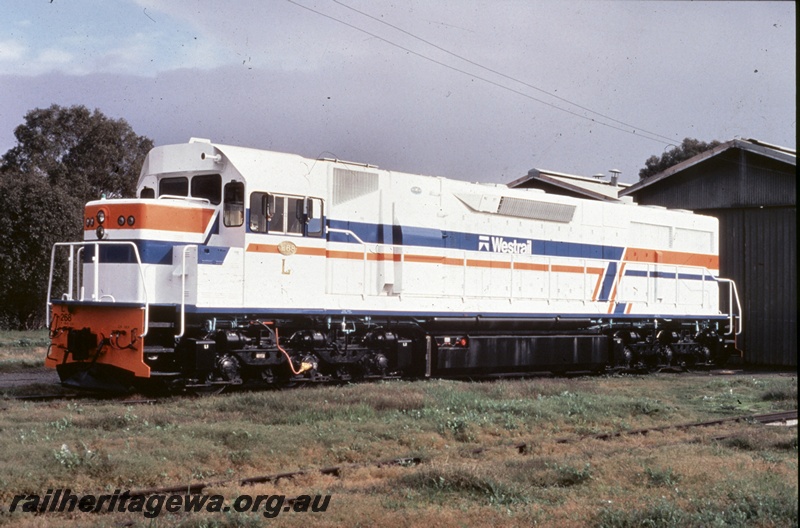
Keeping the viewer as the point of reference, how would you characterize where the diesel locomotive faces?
facing the viewer and to the left of the viewer

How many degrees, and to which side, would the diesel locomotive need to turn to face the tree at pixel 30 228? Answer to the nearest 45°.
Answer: approximately 90° to its right

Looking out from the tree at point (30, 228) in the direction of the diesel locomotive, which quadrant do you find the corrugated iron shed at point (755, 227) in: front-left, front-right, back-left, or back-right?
front-left

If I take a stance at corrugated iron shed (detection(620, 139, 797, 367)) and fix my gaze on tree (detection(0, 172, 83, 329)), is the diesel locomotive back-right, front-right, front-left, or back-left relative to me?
front-left

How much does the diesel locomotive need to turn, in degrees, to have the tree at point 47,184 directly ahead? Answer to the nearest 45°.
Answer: approximately 90° to its right

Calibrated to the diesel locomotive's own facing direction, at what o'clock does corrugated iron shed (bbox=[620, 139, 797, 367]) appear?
The corrugated iron shed is roughly at 6 o'clock from the diesel locomotive.
